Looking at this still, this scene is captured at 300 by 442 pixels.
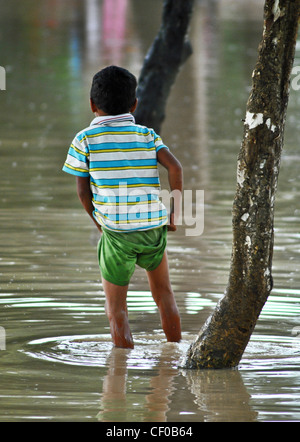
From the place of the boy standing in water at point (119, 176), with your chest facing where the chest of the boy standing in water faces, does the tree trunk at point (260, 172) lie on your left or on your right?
on your right

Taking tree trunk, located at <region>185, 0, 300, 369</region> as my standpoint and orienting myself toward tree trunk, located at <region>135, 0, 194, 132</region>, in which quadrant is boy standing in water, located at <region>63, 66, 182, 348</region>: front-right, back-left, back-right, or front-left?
front-left

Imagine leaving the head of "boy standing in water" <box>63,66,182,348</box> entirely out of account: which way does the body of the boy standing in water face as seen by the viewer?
away from the camera

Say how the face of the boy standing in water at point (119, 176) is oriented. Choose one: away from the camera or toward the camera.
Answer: away from the camera

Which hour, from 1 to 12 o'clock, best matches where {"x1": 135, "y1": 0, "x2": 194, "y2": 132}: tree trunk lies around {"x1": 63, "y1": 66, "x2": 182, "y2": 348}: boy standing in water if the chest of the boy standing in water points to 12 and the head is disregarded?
The tree trunk is roughly at 12 o'clock from the boy standing in water.

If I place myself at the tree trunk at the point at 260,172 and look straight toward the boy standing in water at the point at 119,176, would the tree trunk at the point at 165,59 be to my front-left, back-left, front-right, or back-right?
front-right
